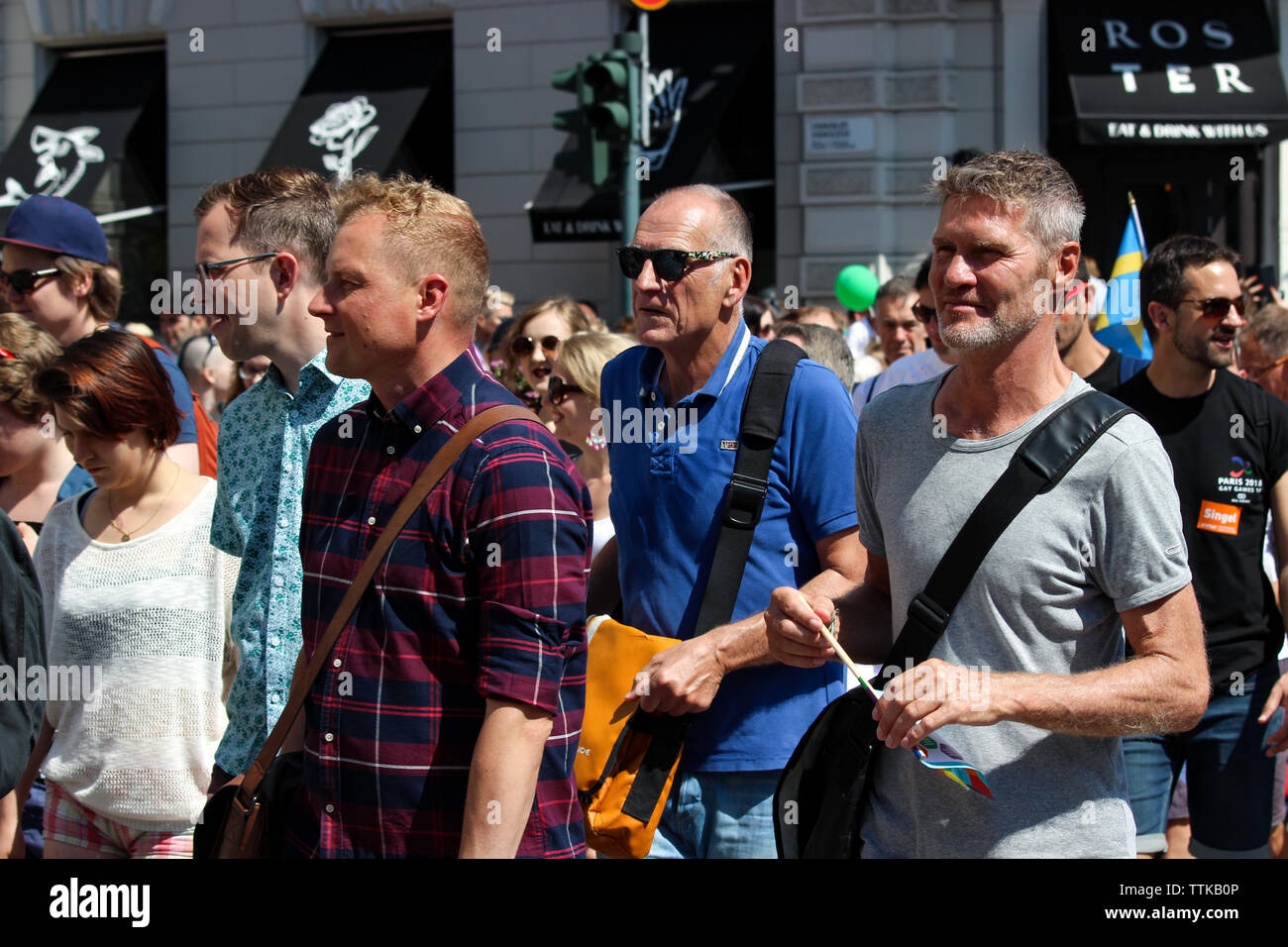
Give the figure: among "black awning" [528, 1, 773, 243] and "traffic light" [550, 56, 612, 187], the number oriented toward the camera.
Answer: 1

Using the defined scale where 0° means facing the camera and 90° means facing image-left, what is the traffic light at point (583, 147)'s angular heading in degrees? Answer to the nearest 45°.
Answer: approximately 90°

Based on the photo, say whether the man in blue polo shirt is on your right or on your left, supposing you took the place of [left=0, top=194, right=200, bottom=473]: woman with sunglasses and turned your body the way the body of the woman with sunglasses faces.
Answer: on your left

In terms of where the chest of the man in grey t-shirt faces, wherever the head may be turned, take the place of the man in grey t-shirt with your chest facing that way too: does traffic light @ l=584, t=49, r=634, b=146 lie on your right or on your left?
on your right

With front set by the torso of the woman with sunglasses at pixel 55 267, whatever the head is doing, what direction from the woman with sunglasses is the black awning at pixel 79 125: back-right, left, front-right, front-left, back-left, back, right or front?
back-right

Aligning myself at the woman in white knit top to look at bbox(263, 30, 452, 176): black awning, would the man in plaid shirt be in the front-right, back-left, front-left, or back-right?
back-right

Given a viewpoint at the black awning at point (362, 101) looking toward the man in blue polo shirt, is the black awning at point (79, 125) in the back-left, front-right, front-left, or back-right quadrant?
back-right

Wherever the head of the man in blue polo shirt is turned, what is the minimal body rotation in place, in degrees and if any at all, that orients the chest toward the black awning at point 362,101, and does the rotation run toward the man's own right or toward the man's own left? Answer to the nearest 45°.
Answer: approximately 135° to the man's own right

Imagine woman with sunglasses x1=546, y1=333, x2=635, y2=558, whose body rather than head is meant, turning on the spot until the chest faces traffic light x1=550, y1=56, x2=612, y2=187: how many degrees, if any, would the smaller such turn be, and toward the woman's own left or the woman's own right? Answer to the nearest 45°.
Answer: approximately 135° to the woman's own right

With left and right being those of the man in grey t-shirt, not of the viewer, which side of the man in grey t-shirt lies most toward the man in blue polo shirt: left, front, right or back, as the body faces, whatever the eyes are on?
right

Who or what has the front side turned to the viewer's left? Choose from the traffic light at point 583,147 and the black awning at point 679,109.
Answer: the traffic light
